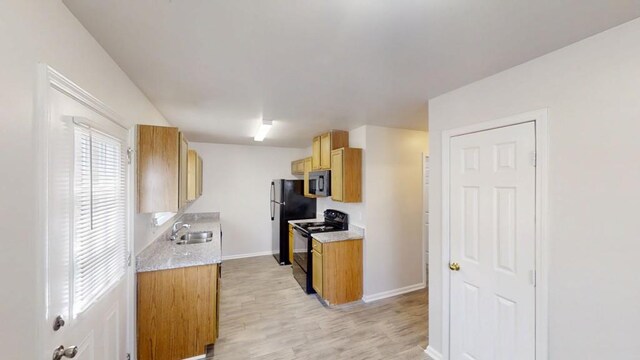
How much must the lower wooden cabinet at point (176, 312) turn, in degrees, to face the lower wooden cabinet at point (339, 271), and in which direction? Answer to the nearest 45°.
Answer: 0° — it already faces it

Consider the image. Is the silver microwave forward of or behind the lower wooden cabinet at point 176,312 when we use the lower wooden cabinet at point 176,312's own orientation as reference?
forward

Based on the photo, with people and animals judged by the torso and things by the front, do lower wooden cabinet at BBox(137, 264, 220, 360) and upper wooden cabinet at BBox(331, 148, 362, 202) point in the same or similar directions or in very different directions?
very different directions

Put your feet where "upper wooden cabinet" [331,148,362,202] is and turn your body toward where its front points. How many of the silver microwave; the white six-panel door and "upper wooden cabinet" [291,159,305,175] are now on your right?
2

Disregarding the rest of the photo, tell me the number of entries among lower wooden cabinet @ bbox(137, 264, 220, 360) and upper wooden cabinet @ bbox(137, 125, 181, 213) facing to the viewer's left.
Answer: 0

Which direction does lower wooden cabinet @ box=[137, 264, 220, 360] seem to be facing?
to the viewer's right

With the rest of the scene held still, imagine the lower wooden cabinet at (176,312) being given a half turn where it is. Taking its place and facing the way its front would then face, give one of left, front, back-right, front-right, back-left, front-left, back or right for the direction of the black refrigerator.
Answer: back-right

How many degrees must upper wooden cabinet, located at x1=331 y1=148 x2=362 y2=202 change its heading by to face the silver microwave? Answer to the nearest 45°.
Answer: approximately 90° to its right

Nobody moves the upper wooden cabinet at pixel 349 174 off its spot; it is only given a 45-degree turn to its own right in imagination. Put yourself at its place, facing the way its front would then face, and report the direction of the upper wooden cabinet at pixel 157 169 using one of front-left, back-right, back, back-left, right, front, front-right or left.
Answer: front-left

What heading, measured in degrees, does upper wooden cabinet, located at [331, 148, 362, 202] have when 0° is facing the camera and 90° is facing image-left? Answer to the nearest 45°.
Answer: approximately 45°

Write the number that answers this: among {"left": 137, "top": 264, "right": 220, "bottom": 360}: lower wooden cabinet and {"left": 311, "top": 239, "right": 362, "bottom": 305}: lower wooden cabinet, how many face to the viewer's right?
1

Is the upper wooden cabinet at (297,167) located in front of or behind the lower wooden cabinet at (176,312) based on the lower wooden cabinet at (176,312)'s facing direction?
in front

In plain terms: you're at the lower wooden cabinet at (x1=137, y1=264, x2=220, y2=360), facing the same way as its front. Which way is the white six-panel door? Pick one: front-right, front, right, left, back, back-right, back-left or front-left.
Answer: front-right

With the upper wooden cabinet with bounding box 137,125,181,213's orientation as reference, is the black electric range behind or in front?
in front

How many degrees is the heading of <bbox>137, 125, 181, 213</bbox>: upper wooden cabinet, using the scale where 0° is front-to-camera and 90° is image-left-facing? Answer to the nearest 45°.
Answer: approximately 270°

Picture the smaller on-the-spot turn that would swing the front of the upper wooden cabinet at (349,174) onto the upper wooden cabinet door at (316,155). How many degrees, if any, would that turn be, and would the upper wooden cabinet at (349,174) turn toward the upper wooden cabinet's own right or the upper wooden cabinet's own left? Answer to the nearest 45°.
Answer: approximately 90° to the upper wooden cabinet's own right
